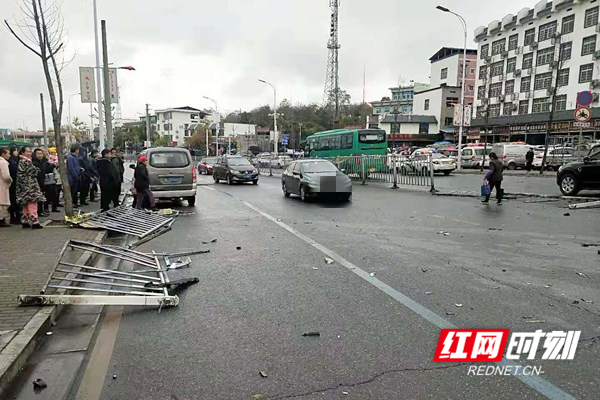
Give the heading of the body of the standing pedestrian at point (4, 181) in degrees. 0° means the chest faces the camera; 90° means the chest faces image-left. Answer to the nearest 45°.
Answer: approximately 270°

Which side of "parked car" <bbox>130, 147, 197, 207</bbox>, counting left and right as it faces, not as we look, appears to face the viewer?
back

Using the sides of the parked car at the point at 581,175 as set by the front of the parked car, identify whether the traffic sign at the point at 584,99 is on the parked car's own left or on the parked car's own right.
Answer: on the parked car's own right

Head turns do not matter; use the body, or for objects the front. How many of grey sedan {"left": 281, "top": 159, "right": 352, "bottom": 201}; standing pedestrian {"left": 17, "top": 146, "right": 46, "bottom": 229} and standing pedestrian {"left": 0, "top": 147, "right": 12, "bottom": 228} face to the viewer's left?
0

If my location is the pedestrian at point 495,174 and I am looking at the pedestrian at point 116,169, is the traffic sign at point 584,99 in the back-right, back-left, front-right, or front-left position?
back-right

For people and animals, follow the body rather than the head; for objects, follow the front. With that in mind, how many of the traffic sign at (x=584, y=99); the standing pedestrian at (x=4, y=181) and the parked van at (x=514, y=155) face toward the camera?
1

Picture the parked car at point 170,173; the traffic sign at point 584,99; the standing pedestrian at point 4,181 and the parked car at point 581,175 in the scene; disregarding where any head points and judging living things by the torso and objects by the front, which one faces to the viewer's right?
the standing pedestrian

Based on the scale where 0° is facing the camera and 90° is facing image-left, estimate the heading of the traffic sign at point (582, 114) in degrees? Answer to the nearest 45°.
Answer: approximately 0°

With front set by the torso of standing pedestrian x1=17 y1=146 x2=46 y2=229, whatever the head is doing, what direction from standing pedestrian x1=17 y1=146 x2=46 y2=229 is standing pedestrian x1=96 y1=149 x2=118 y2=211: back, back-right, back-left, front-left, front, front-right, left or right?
front-left

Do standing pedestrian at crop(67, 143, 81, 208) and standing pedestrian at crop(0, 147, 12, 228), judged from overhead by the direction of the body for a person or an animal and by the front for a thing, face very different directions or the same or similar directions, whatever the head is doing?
same or similar directions

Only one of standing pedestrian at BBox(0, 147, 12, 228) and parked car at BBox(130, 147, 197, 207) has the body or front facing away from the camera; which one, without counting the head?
the parked car

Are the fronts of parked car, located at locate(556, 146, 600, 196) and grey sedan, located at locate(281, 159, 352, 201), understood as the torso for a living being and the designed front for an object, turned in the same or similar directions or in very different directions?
very different directions

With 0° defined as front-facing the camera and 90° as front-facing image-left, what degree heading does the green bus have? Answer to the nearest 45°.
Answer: approximately 135°
